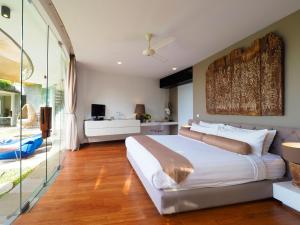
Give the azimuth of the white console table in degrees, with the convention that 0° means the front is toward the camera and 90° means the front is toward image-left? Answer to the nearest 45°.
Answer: approximately 0°

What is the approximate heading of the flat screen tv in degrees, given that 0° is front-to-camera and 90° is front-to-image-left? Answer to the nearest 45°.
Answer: approximately 0°

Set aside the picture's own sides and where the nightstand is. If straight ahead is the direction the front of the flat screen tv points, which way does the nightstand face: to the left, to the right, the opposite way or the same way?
to the right

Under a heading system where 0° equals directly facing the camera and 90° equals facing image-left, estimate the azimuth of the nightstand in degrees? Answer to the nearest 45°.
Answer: approximately 45°

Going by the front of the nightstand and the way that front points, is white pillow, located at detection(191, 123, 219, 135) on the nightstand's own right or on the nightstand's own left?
on the nightstand's own right

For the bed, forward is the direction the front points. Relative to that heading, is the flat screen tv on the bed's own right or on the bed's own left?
on the bed's own right

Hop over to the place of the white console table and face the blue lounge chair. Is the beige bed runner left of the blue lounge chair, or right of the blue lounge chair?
left

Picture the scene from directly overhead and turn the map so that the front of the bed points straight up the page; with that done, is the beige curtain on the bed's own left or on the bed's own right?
on the bed's own right
